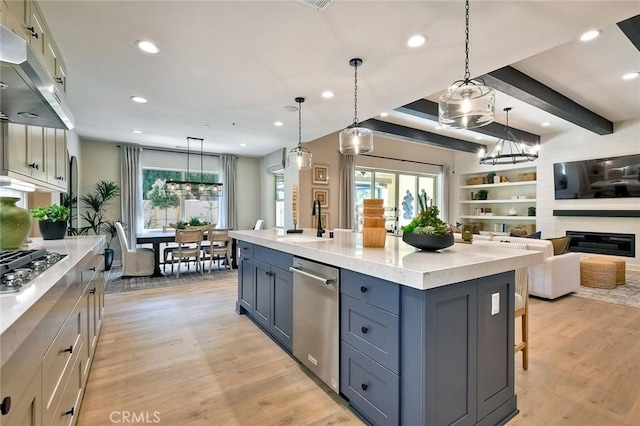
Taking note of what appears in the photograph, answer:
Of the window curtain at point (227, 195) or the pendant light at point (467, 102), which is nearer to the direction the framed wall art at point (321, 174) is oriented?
the pendant light

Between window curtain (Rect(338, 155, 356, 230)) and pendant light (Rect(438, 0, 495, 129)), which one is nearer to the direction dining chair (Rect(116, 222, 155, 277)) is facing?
the window curtain

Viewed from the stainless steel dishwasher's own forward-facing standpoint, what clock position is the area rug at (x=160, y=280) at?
The area rug is roughly at 3 o'clock from the stainless steel dishwasher.

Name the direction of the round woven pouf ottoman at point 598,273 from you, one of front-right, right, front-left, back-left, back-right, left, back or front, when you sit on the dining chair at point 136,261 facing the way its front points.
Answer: front-right

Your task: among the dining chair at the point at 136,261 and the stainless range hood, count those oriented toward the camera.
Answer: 0

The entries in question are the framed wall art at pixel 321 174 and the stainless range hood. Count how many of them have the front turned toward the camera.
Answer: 1

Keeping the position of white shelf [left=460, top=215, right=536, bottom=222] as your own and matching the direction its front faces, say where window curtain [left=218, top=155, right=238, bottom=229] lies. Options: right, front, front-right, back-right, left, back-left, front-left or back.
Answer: front

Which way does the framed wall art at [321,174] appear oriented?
toward the camera

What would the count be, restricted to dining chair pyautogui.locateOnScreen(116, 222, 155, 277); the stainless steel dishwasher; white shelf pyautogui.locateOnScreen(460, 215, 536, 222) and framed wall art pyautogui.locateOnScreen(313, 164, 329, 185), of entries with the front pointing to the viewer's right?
1

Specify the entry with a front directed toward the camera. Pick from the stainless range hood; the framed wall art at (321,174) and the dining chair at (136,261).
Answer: the framed wall art

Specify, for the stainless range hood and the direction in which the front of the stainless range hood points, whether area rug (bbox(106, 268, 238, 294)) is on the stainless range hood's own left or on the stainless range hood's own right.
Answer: on the stainless range hood's own left

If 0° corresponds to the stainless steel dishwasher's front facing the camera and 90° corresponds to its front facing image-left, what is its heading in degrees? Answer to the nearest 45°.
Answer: approximately 45°

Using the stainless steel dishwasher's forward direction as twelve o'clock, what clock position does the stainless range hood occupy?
The stainless range hood is roughly at 1 o'clock from the stainless steel dishwasher.

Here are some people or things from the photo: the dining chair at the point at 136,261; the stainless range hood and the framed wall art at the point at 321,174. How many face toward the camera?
1

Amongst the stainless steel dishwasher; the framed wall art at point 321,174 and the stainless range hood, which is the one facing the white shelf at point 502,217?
the stainless range hood

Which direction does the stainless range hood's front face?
to the viewer's right

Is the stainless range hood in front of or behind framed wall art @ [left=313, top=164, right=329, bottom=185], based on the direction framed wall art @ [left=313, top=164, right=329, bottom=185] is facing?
in front

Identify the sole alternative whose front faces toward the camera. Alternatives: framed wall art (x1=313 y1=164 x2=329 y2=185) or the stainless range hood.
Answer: the framed wall art

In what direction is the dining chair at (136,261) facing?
to the viewer's right

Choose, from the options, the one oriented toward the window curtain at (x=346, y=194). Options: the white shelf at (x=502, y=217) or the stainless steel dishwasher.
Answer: the white shelf
